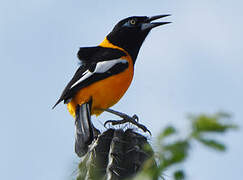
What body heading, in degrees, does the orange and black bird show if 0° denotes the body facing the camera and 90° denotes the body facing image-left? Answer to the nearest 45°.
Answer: approximately 270°
